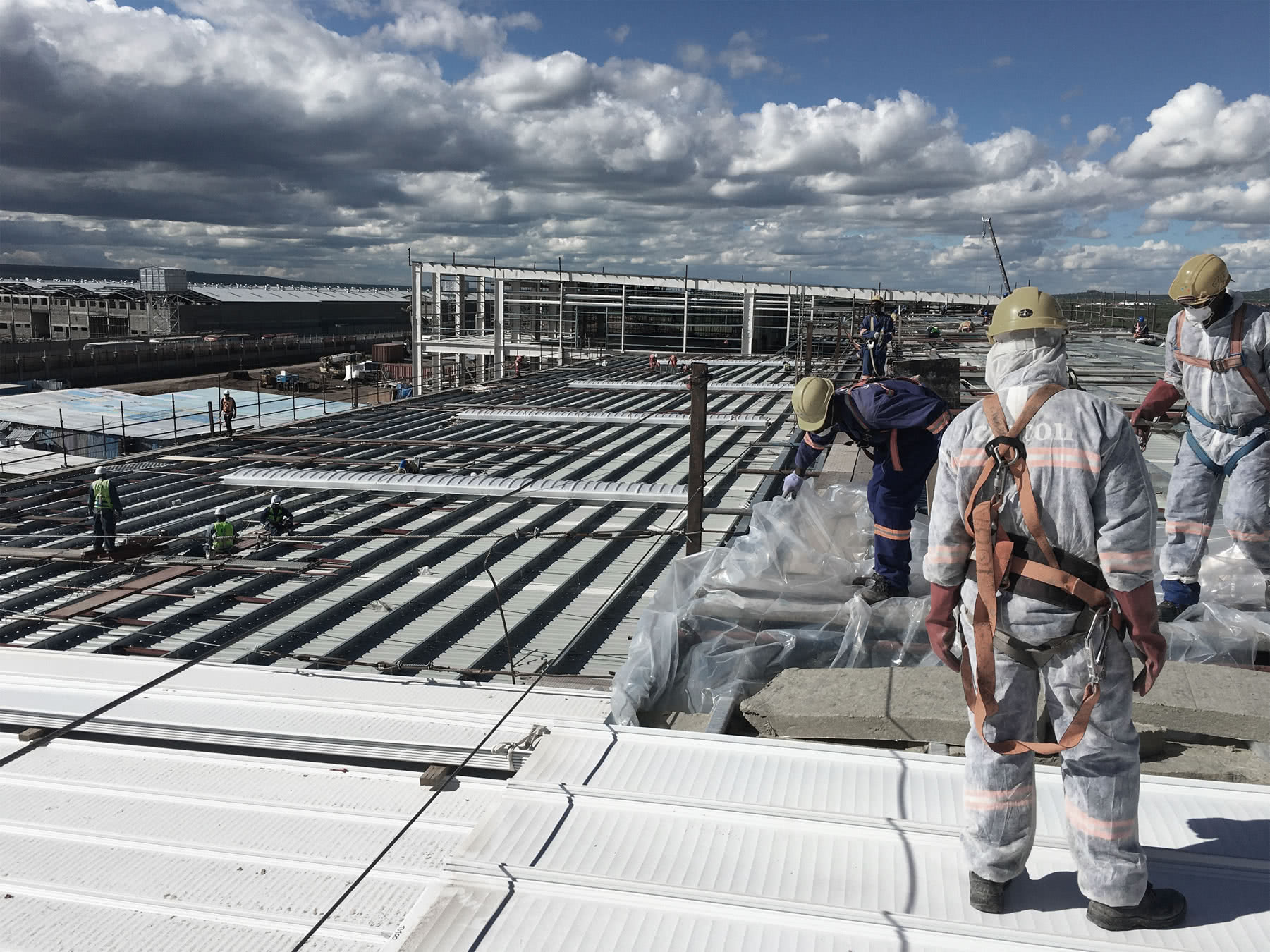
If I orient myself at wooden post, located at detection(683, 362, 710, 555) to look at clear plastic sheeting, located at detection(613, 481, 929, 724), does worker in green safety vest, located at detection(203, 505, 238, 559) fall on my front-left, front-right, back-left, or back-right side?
back-right

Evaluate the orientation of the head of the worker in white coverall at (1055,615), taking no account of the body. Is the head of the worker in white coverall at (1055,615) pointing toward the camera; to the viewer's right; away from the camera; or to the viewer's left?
away from the camera

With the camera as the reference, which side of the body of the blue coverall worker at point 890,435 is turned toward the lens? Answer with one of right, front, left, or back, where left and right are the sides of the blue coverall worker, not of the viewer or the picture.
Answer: left

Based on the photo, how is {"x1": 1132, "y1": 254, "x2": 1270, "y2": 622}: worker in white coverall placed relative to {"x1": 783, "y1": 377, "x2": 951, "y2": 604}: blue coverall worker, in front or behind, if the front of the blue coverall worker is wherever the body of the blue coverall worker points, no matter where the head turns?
behind

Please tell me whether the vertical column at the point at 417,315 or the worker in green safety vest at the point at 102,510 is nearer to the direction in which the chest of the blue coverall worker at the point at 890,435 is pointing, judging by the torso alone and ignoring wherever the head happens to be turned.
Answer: the worker in green safety vest

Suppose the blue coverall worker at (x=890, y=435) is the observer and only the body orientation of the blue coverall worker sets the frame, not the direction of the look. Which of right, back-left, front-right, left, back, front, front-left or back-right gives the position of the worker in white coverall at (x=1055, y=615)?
left

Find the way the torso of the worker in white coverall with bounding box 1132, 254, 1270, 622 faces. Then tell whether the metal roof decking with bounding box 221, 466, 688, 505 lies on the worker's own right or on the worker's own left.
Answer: on the worker's own right

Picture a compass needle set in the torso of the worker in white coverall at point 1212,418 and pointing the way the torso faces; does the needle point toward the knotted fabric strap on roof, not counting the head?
yes

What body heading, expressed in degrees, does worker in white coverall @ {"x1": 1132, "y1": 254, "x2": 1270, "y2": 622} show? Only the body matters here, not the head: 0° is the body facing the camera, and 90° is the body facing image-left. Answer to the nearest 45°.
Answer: approximately 45°
